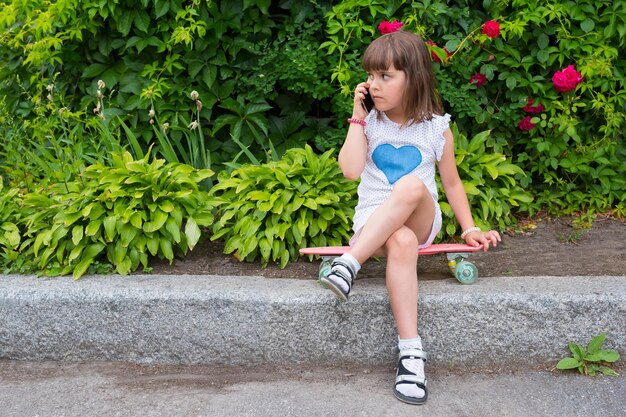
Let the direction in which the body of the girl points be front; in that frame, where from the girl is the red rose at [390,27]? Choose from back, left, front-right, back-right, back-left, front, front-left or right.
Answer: back

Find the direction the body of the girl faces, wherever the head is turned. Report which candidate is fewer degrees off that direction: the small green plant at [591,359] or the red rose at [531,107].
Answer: the small green plant

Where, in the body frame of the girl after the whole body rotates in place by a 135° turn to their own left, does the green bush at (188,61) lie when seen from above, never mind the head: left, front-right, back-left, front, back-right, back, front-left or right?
left

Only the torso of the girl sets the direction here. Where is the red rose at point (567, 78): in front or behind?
behind

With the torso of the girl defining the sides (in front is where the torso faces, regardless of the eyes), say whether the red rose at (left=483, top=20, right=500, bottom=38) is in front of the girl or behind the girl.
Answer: behind

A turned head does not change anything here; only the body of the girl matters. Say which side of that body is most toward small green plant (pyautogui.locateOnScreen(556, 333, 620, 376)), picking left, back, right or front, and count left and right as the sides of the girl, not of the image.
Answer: left

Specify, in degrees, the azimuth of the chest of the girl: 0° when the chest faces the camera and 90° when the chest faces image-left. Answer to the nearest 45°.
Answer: approximately 0°

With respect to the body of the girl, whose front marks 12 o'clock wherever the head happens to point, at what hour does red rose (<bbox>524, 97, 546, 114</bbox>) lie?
The red rose is roughly at 7 o'clock from the girl.

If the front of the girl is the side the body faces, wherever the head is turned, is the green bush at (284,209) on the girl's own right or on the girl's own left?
on the girl's own right

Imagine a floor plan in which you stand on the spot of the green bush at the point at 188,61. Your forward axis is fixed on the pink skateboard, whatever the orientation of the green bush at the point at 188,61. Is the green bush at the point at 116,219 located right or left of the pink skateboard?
right

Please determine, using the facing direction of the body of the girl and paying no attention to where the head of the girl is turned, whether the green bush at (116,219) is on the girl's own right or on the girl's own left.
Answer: on the girl's own right

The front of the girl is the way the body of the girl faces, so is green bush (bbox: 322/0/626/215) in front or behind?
behind
